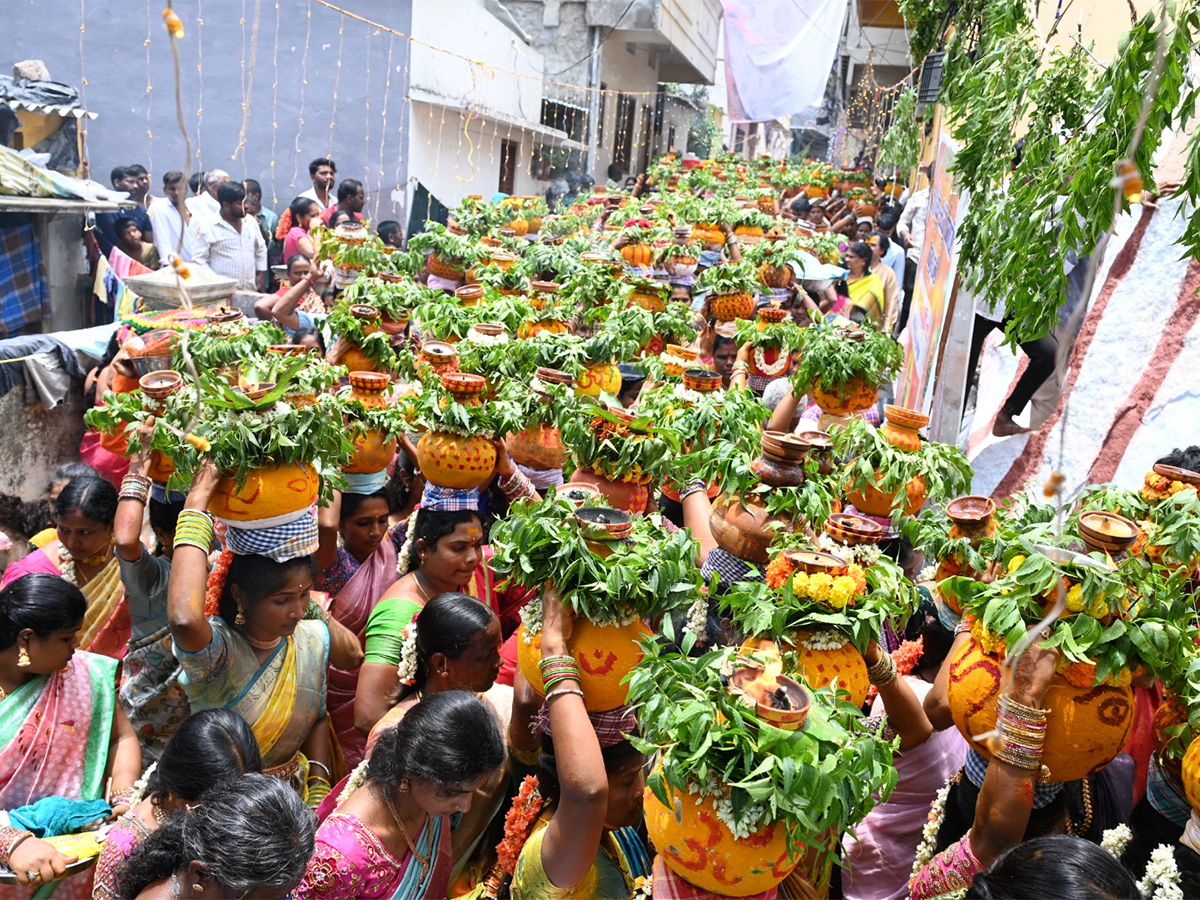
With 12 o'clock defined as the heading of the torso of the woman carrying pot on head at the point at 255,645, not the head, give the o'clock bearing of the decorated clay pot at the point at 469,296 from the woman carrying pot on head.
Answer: The decorated clay pot is roughly at 8 o'clock from the woman carrying pot on head.

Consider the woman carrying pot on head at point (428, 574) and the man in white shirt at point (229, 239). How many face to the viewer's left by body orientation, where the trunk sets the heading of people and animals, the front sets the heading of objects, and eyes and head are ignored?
0

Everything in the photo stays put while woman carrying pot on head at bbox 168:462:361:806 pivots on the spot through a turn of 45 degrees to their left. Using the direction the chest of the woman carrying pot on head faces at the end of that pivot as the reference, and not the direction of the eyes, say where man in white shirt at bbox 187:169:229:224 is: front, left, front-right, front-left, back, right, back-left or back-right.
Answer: left

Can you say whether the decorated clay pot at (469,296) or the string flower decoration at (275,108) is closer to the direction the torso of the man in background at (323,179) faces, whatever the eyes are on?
the decorated clay pot

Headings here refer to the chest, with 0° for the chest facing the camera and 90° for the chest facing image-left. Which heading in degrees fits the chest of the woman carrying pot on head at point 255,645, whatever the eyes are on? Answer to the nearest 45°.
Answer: approximately 315°

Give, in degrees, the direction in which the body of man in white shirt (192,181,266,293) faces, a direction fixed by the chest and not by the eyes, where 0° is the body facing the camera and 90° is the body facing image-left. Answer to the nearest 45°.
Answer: approximately 315°

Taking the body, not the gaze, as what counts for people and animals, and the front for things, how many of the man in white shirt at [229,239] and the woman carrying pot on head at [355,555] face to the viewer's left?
0

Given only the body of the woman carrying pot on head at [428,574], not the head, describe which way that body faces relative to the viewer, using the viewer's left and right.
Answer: facing the viewer and to the right of the viewer

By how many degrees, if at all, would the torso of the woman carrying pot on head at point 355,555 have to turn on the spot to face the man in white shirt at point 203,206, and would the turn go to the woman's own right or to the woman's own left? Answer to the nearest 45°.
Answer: approximately 135° to the woman's own left

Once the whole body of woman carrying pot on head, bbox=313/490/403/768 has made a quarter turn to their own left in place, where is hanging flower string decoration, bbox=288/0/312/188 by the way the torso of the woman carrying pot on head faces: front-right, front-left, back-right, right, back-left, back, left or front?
front-left

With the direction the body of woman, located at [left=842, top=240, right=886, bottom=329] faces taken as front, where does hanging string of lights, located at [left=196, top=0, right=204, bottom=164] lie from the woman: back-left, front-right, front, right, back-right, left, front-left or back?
front-right

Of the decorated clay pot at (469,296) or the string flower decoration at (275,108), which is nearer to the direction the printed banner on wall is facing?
the decorated clay pot
